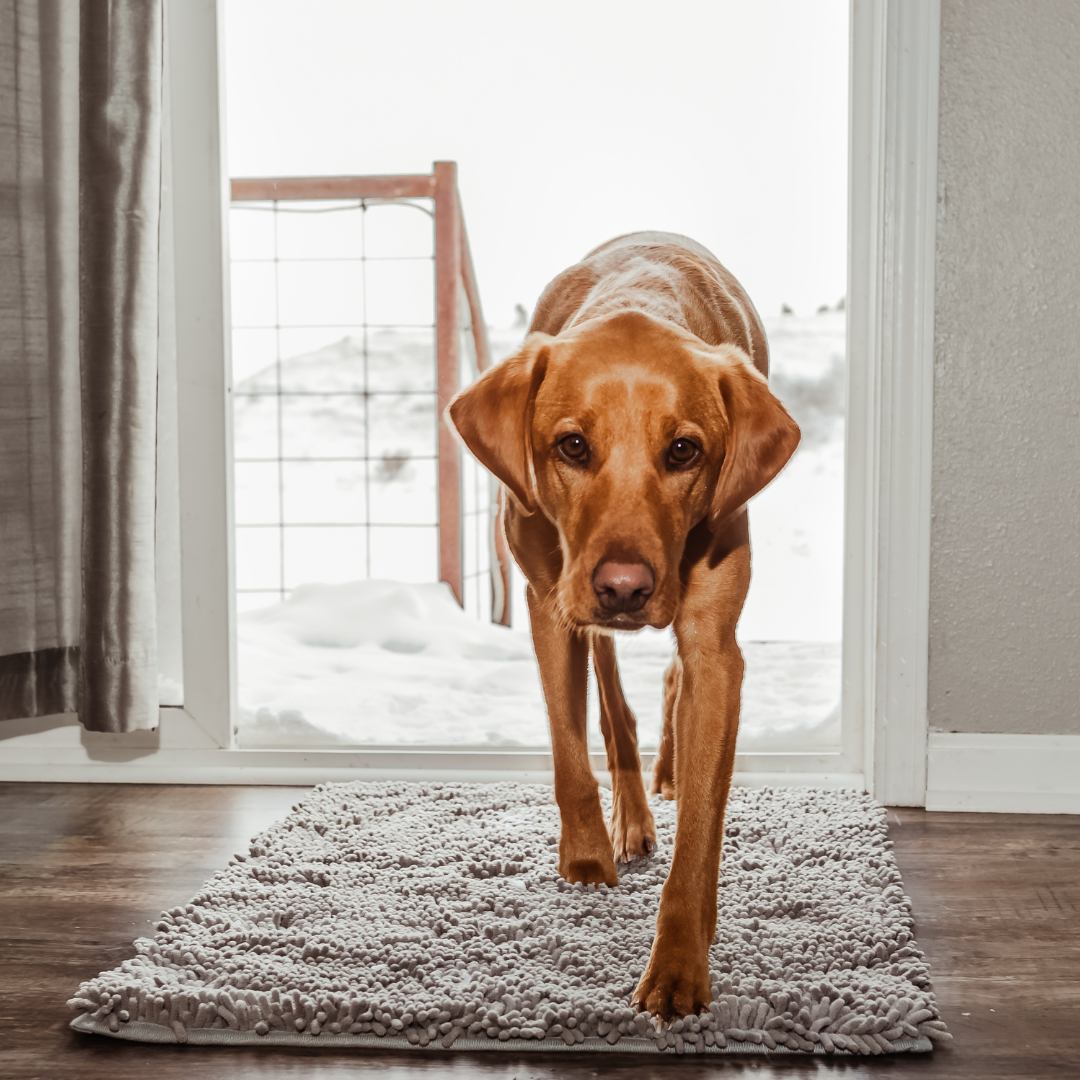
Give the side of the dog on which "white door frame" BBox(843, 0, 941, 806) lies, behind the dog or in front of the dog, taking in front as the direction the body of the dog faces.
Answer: behind

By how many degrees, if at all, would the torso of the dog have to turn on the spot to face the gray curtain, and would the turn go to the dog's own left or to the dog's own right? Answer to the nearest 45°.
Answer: approximately 135° to the dog's own right

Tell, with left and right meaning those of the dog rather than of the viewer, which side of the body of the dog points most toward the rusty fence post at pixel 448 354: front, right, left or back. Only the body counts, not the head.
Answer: back

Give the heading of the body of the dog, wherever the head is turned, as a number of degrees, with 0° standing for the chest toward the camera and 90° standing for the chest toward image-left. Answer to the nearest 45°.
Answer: approximately 0°
